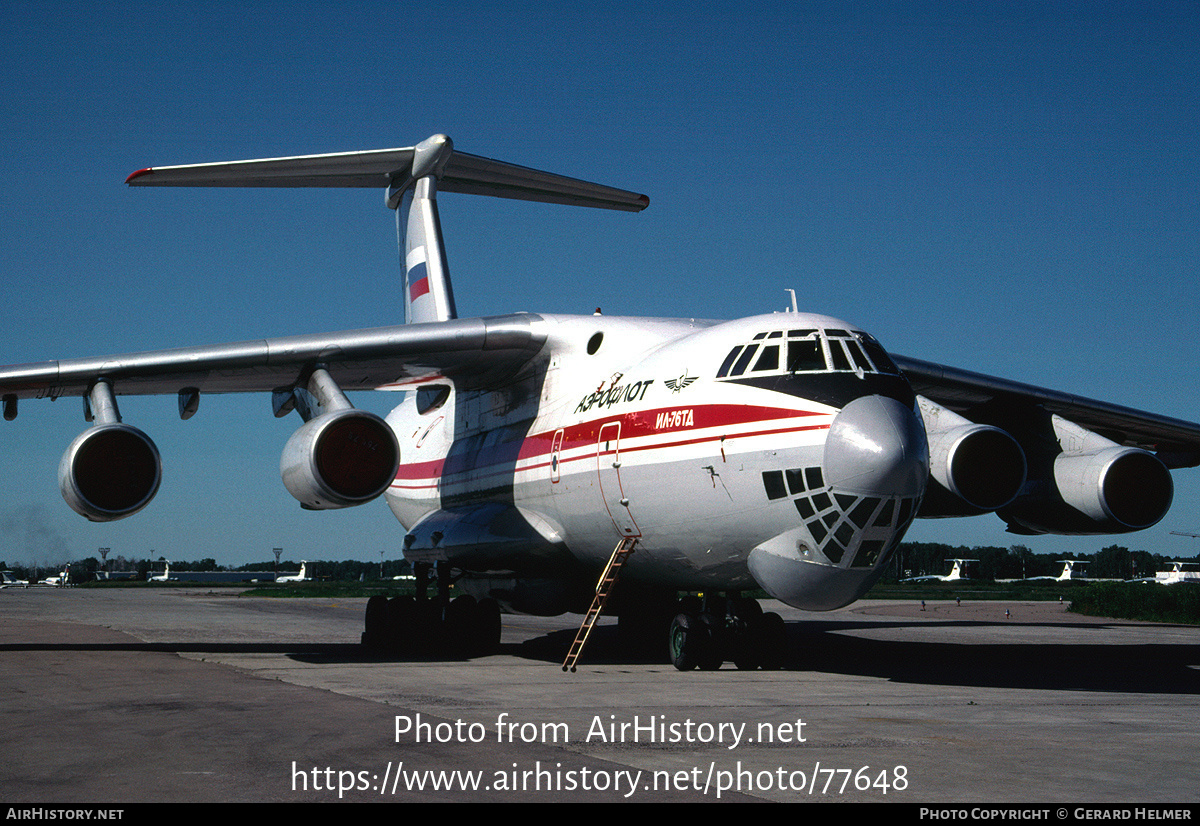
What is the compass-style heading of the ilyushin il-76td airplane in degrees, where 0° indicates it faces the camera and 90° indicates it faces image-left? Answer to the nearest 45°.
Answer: approximately 315°
